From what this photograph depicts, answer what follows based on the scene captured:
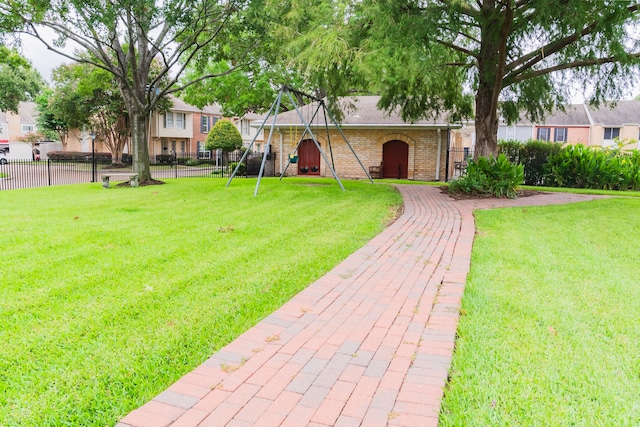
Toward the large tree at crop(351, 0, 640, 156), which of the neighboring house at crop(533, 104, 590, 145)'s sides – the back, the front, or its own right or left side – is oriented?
front

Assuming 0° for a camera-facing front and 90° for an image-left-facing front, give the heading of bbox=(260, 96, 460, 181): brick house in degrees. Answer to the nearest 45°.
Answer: approximately 0°

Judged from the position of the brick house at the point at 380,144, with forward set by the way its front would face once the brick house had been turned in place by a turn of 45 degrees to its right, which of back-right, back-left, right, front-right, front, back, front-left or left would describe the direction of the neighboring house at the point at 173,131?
right

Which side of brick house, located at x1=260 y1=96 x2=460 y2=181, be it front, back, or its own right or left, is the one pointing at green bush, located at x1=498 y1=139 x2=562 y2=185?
left

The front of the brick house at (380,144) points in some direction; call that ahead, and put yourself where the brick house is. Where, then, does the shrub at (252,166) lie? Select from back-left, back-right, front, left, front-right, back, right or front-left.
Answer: right

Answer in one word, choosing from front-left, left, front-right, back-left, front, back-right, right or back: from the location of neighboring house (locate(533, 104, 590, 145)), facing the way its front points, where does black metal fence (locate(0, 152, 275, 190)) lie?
front-right

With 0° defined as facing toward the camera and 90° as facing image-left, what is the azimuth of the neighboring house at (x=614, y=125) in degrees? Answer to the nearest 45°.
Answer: approximately 0°

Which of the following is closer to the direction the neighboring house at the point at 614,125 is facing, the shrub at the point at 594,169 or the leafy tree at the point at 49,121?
the shrub

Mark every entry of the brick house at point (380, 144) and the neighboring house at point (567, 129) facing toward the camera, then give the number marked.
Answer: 2

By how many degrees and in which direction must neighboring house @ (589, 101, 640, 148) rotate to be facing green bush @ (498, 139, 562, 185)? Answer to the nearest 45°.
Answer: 0° — it already faces it
